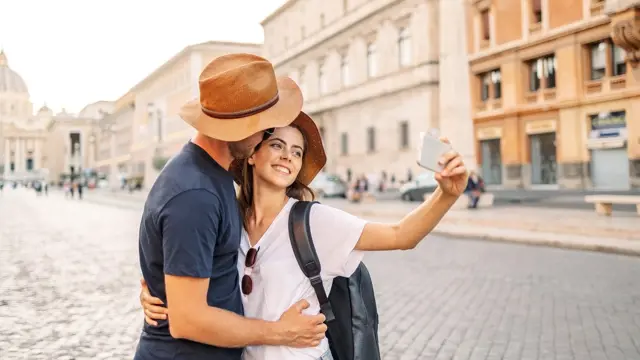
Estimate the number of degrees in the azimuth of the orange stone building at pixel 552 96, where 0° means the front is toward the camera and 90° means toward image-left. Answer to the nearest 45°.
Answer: approximately 45°

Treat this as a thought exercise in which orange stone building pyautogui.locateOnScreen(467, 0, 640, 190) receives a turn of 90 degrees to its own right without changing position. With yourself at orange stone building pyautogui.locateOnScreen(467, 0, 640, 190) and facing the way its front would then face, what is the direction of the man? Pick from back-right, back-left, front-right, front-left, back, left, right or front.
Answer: back-left

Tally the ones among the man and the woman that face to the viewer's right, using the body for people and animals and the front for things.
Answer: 1

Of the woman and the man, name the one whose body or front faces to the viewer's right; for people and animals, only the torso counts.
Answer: the man

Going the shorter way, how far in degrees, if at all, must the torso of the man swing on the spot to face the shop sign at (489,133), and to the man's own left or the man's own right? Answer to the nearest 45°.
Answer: approximately 45° to the man's own left

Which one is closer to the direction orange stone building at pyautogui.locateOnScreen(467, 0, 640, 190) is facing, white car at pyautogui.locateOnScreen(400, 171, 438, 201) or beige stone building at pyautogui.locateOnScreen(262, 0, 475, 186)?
the white car

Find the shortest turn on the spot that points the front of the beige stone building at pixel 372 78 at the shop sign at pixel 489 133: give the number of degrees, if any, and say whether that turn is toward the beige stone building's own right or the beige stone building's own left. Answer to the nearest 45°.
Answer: approximately 90° to the beige stone building's own left

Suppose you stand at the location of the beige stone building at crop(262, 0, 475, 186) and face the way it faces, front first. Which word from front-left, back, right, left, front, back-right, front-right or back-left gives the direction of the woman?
front-left

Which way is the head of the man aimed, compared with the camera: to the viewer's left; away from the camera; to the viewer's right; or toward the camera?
to the viewer's right

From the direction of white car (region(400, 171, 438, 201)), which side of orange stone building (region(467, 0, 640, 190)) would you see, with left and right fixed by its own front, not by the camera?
front

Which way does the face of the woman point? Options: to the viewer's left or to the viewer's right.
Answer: to the viewer's right

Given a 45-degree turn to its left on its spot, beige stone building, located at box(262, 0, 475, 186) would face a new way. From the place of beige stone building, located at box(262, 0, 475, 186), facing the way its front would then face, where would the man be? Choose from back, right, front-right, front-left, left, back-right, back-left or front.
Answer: front

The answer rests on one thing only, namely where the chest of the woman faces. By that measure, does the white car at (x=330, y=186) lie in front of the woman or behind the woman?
behind

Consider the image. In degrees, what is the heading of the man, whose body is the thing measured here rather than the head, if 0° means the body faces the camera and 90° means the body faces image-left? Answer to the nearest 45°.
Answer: approximately 270°
